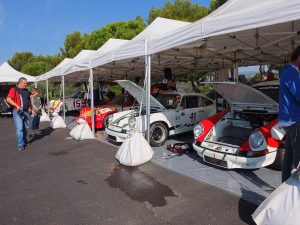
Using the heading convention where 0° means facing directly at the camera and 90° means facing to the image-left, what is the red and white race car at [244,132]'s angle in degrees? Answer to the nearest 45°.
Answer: approximately 45°

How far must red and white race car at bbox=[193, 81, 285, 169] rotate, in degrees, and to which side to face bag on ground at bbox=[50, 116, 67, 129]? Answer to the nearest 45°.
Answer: approximately 90° to its right

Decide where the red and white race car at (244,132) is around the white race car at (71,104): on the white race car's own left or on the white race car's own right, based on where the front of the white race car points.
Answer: on the white race car's own left

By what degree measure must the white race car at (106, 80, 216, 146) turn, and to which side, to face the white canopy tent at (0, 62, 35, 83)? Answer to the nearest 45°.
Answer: approximately 90° to its right

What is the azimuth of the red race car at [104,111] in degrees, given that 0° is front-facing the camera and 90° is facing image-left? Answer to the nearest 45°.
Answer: approximately 45°

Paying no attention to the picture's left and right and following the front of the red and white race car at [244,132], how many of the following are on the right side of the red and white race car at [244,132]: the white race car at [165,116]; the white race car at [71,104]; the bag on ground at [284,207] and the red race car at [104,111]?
3
